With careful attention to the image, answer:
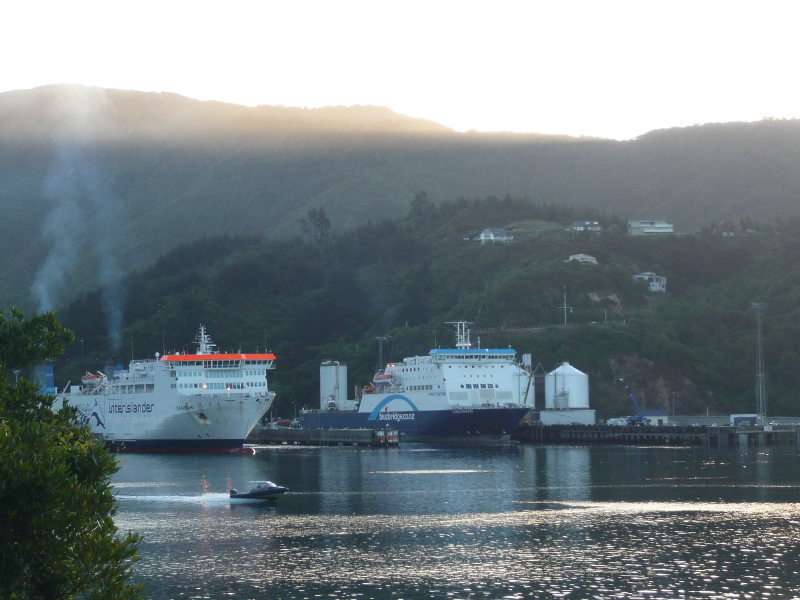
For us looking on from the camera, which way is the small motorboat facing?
facing to the right of the viewer
